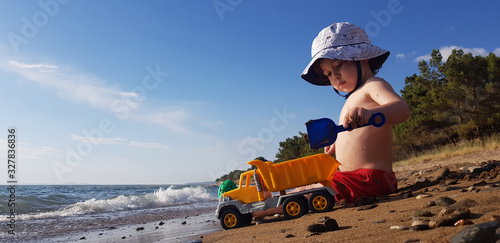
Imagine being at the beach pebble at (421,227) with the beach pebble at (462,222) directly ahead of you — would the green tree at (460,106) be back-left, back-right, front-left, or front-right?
front-left

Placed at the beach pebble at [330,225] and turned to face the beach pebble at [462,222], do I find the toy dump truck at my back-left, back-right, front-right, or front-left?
back-left

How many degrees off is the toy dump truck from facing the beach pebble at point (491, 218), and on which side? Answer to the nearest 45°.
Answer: approximately 135° to its left

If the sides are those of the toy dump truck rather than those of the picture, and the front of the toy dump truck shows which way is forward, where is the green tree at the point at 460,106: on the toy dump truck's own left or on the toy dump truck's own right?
on the toy dump truck's own right

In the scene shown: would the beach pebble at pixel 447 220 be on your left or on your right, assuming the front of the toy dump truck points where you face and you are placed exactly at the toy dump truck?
on your left

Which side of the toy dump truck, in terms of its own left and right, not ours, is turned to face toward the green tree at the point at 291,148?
right

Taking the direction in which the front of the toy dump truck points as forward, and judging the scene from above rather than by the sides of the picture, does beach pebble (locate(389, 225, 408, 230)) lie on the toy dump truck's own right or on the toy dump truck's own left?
on the toy dump truck's own left

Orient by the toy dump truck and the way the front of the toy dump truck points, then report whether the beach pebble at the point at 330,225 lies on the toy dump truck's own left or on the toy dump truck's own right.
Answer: on the toy dump truck's own left

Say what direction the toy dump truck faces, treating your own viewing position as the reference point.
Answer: facing to the left of the viewer

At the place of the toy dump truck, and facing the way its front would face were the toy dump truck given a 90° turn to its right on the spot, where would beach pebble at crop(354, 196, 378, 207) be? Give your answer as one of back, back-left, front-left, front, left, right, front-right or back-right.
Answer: right

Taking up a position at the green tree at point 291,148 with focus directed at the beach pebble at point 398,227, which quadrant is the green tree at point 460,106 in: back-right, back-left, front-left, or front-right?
front-left

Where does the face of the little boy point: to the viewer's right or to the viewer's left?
to the viewer's left

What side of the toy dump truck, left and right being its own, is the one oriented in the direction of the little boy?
back

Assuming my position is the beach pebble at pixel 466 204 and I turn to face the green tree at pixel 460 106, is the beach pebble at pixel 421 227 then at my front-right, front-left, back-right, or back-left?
back-left

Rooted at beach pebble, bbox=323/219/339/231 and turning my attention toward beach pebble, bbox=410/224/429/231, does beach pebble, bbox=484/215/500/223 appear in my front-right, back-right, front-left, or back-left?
front-left
